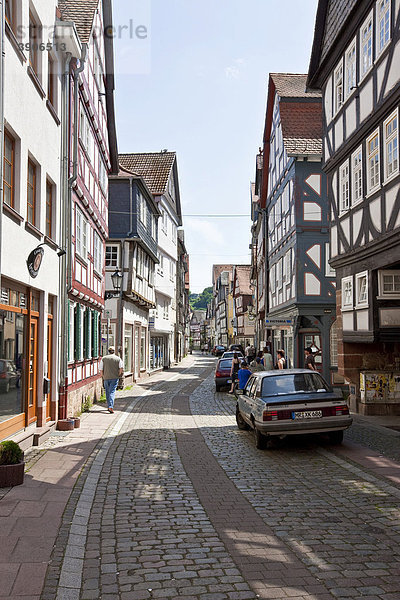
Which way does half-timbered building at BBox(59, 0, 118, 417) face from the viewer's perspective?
to the viewer's right

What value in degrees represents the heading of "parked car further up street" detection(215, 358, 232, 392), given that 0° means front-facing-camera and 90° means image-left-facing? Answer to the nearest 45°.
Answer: approximately 180°

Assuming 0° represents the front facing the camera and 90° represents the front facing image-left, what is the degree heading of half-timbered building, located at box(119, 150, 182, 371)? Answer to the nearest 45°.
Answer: approximately 270°

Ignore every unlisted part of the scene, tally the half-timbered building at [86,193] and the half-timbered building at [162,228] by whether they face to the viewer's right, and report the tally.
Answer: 2

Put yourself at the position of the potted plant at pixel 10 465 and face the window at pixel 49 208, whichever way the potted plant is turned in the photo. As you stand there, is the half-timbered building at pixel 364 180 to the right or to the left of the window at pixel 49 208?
right

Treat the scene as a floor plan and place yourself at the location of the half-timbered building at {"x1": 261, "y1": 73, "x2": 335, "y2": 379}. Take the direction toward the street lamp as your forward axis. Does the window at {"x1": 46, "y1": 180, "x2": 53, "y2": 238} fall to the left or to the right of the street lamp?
left

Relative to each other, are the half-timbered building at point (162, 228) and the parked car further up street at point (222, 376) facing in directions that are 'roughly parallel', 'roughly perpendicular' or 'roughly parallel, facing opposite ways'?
roughly perpendicular

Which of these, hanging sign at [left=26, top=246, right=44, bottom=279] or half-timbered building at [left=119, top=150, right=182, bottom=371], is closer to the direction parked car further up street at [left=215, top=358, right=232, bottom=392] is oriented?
the half-timbered building

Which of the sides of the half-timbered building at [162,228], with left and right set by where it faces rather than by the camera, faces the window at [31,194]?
right

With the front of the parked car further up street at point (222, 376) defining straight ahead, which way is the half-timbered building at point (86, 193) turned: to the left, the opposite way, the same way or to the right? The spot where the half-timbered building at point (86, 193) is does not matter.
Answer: to the right

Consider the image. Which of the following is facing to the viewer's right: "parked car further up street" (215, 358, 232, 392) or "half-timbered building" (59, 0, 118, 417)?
the half-timbered building
